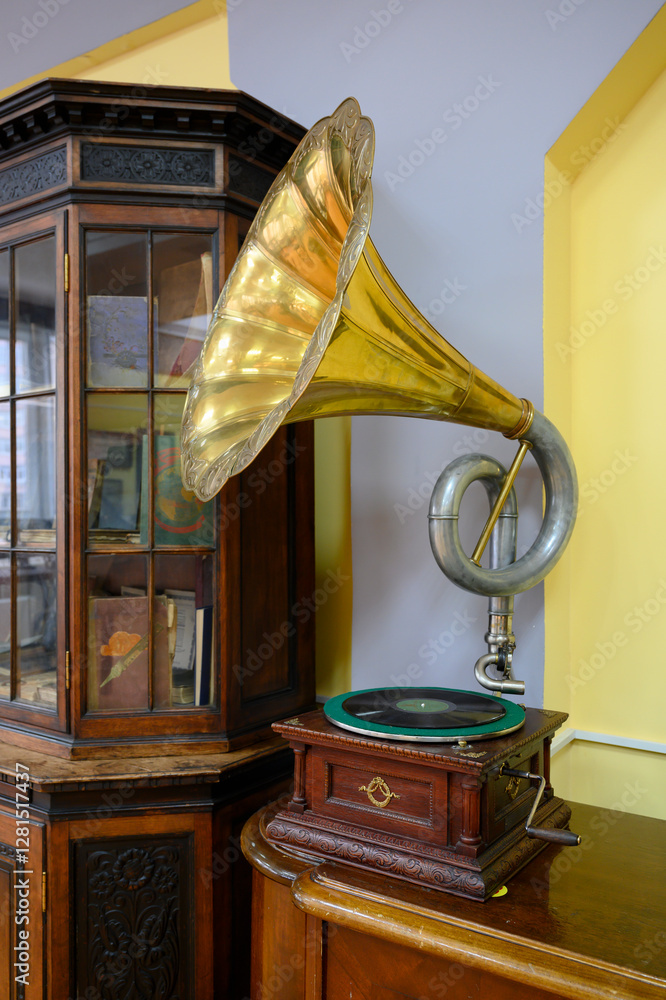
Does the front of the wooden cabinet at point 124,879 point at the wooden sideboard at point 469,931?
no

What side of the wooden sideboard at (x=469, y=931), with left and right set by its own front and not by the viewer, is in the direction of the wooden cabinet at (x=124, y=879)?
right

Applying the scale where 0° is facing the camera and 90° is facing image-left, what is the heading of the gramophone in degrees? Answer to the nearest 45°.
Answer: approximately 45°

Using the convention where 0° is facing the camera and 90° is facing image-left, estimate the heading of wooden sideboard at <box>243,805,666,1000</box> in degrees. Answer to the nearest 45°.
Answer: approximately 45°

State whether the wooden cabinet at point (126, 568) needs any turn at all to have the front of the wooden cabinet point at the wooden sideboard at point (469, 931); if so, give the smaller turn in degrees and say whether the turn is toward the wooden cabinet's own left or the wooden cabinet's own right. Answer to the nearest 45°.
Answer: approximately 90° to the wooden cabinet's own left

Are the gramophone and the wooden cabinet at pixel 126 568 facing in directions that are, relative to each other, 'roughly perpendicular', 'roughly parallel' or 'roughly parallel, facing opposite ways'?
roughly parallel

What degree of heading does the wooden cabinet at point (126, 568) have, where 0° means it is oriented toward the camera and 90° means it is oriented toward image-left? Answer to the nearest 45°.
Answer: approximately 45°

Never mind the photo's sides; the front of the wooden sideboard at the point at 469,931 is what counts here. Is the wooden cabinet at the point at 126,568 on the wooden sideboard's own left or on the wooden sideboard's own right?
on the wooden sideboard's own right

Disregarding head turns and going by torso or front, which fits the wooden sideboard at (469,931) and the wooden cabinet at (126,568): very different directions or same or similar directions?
same or similar directions

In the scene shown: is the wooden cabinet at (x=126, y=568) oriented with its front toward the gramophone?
no

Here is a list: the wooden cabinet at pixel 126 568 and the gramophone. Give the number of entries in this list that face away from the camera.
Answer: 0
